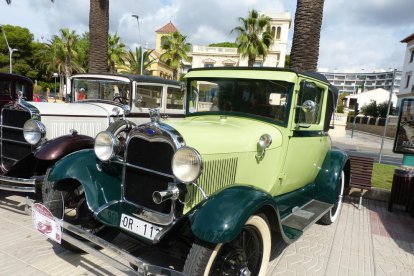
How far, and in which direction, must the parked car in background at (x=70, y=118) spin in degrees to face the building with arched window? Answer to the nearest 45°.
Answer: approximately 180°

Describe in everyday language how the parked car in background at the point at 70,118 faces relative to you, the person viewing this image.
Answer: facing the viewer and to the left of the viewer

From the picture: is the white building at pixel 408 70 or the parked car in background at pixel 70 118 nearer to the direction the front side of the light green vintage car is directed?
the parked car in background

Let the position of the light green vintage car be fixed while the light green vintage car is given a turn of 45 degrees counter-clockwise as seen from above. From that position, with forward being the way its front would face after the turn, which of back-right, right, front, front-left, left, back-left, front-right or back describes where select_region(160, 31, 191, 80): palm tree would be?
back

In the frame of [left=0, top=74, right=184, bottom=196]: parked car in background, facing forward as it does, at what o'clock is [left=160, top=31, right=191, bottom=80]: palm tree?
The palm tree is roughly at 5 o'clock from the parked car in background.

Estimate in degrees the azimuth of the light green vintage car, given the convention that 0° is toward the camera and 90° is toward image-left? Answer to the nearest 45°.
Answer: approximately 45°

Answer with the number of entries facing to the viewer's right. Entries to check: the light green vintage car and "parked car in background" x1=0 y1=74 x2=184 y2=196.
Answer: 0

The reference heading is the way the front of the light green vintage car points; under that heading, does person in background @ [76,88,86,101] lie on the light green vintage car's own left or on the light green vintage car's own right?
on the light green vintage car's own right

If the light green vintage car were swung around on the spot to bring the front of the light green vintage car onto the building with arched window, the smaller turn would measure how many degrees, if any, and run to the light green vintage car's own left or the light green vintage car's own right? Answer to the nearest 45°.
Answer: approximately 135° to the light green vintage car's own right

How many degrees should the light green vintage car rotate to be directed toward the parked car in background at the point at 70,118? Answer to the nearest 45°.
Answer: approximately 90° to its right

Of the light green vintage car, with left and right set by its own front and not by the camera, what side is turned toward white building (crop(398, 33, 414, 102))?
back

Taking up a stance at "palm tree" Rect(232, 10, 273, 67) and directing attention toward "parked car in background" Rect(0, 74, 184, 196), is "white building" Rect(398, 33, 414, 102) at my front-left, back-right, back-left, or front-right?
back-left

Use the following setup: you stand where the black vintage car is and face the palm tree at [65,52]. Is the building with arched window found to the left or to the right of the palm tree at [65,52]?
right
